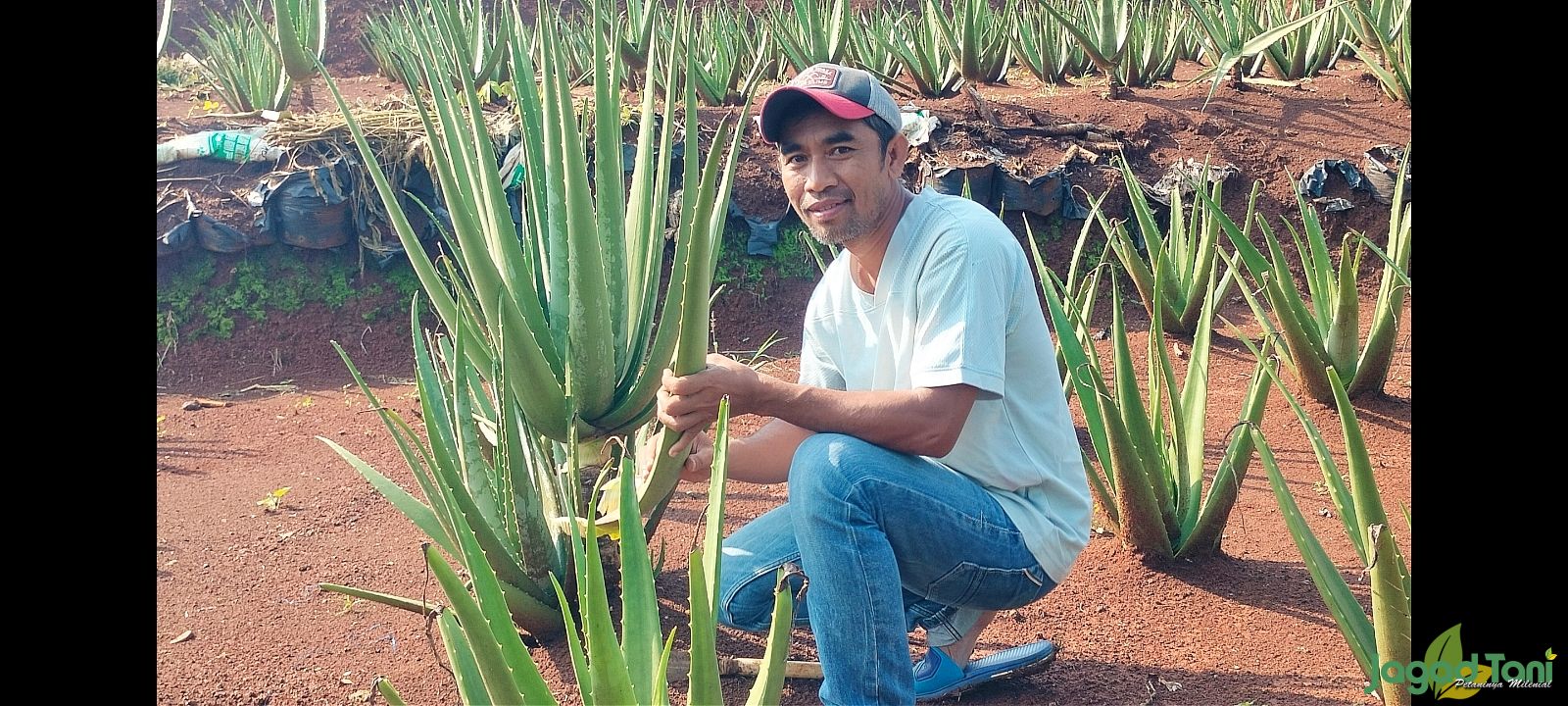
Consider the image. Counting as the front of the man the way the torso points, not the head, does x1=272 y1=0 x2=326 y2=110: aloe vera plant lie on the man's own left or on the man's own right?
on the man's own right

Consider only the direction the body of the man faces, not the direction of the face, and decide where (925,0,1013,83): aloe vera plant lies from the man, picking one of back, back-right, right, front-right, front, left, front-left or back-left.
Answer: back-right

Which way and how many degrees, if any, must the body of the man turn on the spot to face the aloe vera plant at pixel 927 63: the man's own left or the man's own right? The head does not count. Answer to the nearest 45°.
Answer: approximately 135° to the man's own right

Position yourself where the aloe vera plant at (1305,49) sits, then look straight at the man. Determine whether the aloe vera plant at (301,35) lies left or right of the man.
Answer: right

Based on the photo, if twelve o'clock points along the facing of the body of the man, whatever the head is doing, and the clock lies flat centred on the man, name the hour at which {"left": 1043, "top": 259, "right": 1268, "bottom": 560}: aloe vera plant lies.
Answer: The aloe vera plant is roughly at 6 o'clock from the man.

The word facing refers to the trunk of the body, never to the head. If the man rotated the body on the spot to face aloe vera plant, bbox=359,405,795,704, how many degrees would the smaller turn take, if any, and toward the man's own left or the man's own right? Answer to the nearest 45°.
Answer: approximately 45° to the man's own left

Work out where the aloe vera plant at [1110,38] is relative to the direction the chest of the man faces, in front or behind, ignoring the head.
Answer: behind

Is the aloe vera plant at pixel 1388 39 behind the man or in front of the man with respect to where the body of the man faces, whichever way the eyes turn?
behind

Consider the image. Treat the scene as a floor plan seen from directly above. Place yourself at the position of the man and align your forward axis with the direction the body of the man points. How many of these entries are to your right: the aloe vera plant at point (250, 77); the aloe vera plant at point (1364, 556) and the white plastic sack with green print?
2

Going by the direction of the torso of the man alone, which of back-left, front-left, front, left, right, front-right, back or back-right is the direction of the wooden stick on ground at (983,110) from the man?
back-right

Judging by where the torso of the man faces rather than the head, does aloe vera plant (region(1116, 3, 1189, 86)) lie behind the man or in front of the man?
behind

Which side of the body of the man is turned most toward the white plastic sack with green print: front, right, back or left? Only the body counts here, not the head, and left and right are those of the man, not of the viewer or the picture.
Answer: right

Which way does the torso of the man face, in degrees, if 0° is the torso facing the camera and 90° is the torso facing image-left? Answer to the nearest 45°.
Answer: approximately 45°

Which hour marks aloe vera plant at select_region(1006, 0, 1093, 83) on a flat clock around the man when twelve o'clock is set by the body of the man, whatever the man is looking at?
The aloe vera plant is roughly at 5 o'clock from the man.

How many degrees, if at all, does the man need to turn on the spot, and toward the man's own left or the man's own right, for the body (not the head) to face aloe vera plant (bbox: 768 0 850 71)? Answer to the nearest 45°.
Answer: approximately 135° to the man's own right
